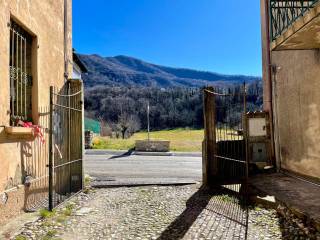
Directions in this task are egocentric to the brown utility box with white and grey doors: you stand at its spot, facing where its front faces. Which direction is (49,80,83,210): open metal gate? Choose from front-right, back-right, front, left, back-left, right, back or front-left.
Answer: front-right

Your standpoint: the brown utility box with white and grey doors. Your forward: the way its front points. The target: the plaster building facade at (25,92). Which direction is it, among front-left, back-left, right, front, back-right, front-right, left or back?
front-right

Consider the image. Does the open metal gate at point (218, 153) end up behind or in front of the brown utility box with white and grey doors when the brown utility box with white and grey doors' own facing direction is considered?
in front

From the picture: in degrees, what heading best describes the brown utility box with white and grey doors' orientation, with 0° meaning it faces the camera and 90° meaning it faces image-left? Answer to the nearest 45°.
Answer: approximately 0°

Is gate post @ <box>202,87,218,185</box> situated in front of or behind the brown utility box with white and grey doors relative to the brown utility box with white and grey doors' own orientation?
in front
